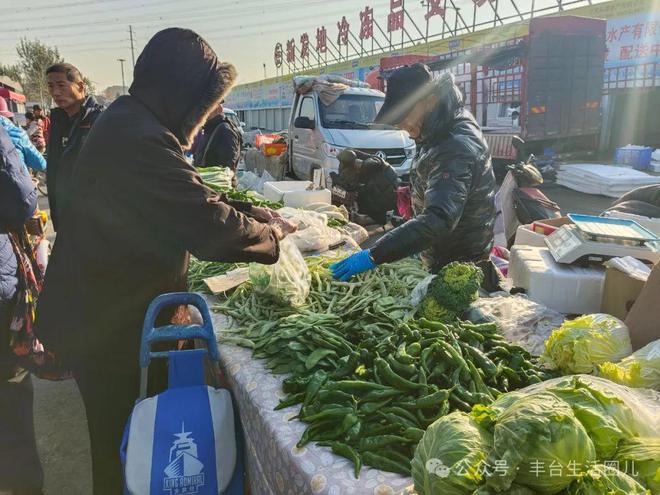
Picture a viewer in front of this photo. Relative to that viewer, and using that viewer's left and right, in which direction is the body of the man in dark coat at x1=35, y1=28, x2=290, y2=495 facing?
facing to the right of the viewer

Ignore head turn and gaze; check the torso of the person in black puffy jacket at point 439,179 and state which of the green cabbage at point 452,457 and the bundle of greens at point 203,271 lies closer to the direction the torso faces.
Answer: the bundle of greens

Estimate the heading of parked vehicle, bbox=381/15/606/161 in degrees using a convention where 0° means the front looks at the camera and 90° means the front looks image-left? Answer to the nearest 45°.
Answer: approximately 135°

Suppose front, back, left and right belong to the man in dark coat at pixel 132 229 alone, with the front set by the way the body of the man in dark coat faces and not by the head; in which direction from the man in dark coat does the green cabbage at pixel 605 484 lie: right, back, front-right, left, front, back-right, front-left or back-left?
front-right

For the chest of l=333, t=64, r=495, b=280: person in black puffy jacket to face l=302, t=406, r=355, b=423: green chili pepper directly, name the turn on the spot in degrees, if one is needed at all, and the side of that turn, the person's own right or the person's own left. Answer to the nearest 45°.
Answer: approximately 90° to the person's own left

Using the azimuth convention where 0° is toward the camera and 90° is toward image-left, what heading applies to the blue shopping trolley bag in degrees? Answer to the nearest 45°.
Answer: approximately 0°

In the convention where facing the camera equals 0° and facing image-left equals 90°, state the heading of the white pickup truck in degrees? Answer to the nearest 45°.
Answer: approximately 315°

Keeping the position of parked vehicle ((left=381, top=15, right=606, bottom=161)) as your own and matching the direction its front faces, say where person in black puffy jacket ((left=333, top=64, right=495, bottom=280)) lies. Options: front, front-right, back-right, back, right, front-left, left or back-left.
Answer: back-left

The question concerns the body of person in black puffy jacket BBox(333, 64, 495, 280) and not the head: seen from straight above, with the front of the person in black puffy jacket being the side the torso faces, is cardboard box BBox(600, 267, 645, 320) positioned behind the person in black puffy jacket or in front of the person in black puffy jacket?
behind

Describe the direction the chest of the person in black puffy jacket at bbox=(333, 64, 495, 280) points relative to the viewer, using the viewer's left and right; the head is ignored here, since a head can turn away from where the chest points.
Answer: facing to the left of the viewer

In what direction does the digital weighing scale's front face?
to the viewer's left

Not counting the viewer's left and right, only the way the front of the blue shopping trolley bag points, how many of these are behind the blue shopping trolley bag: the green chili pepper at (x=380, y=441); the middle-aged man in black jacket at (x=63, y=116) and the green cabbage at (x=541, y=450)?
1

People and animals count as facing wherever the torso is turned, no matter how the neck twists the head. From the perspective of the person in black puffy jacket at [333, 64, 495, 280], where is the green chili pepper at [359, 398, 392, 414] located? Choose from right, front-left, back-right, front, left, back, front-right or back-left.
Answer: left

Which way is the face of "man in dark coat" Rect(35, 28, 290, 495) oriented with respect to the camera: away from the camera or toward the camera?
away from the camera

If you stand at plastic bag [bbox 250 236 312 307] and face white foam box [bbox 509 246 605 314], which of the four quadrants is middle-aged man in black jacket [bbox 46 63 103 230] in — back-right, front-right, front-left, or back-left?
back-left
